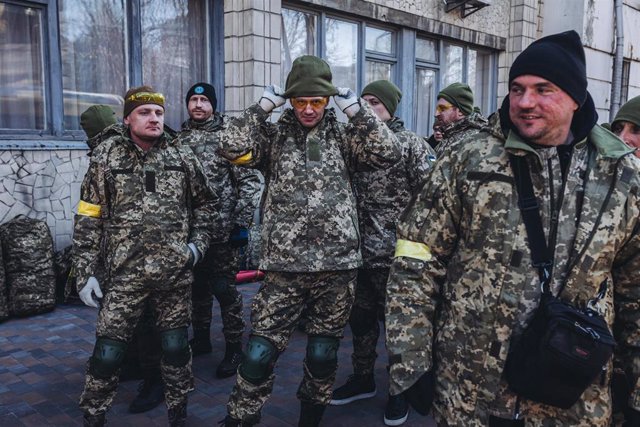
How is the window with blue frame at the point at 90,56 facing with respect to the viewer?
toward the camera

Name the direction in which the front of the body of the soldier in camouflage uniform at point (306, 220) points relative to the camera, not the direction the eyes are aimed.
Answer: toward the camera

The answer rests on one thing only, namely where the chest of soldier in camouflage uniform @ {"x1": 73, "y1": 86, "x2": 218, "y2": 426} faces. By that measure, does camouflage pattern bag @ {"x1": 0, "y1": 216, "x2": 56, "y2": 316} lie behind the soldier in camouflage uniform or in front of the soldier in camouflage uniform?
behind

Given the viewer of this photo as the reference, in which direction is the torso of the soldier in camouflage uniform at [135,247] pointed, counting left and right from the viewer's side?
facing the viewer

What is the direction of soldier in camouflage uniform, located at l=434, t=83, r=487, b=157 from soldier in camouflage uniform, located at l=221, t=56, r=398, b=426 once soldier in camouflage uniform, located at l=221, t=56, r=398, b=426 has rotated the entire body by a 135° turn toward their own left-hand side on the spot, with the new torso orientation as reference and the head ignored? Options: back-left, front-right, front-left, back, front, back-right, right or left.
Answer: front

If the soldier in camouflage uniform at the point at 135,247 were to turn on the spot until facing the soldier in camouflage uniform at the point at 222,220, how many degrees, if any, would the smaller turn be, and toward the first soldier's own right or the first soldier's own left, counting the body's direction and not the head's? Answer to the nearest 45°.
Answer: approximately 135° to the first soldier's own left

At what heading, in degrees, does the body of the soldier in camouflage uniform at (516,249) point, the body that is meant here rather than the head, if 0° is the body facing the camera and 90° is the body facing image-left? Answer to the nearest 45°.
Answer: approximately 0°

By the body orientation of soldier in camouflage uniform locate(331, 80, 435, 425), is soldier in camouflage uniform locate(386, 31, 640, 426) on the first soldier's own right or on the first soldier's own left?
on the first soldier's own left

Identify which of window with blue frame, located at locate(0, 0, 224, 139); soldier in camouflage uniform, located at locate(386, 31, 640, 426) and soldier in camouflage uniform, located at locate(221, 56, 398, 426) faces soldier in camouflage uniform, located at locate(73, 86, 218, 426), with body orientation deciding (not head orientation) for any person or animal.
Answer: the window with blue frame

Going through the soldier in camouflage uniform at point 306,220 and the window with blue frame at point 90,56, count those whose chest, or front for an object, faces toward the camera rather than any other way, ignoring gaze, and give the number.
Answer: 2

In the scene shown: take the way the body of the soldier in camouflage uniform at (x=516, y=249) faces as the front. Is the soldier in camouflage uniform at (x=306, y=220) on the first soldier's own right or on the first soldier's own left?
on the first soldier's own right
